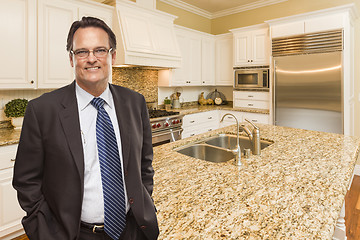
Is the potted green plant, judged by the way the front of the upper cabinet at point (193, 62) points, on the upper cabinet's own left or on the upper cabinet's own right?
on the upper cabinet's own right

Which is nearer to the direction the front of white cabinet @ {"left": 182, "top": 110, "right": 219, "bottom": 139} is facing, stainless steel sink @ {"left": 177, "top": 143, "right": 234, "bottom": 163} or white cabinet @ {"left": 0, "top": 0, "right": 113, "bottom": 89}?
the stainless steel sink

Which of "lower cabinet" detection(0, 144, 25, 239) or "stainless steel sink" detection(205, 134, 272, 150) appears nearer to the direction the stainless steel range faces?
the stainless steel sink

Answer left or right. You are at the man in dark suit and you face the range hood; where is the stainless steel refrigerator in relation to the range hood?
right

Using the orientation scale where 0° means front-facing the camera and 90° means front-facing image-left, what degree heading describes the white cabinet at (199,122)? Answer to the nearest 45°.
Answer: approximately 315°

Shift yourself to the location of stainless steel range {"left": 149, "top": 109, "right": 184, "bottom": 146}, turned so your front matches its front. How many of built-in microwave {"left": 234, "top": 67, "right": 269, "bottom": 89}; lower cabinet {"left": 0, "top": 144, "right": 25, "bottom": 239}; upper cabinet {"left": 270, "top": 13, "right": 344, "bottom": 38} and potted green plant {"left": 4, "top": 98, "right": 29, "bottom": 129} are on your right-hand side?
2

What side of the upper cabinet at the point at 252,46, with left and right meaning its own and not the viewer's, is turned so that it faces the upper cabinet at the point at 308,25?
left
